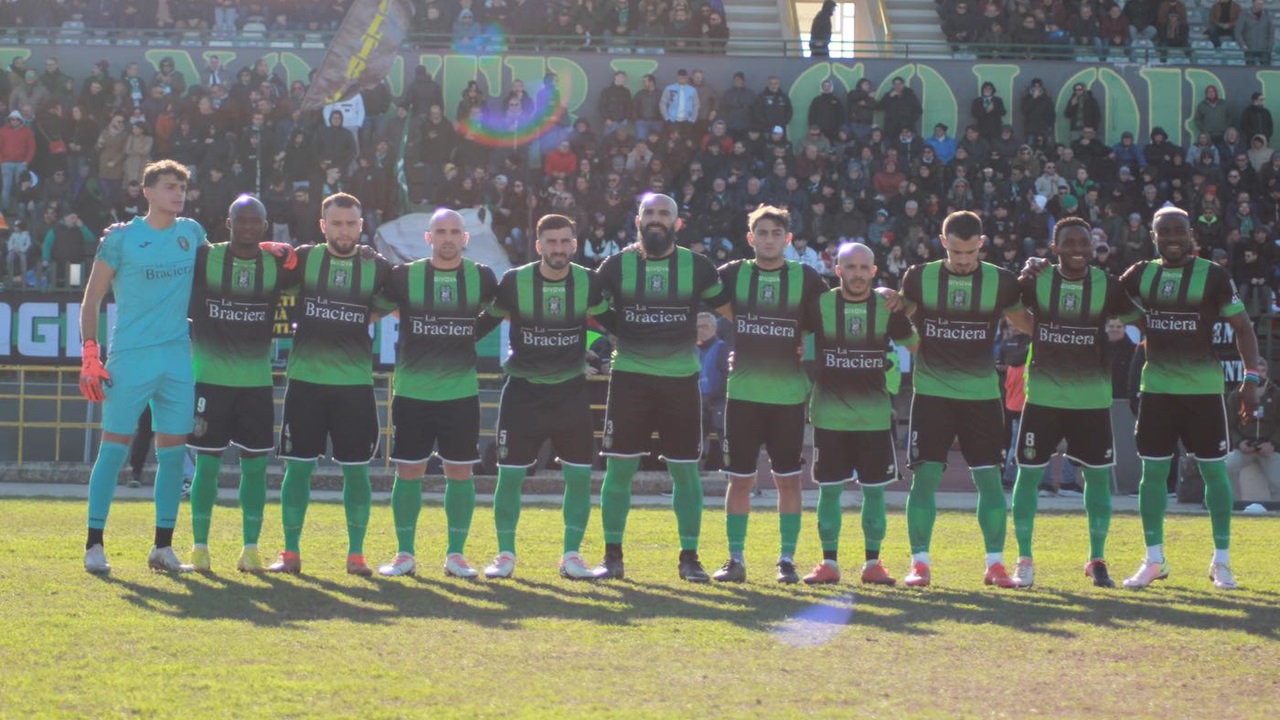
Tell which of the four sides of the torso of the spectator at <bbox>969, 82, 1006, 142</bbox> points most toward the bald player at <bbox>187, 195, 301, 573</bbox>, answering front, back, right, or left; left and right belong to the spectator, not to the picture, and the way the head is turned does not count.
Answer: front

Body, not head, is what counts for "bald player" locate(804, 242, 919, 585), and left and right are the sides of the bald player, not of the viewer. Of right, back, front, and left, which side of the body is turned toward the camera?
front

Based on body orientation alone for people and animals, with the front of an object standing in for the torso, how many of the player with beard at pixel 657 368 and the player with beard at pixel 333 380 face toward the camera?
2

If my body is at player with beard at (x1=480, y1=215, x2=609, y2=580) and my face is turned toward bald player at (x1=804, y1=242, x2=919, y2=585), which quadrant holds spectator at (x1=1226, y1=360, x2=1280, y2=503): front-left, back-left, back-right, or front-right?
front-left

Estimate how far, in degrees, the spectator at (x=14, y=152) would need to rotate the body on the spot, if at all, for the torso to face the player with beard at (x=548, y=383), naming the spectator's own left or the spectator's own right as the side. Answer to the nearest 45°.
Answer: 0° — they already face them

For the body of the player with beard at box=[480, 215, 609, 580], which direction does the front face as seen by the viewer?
toward the camera

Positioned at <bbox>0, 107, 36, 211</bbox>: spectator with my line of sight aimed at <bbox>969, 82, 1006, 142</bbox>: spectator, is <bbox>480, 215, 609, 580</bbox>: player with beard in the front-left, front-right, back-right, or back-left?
front-right

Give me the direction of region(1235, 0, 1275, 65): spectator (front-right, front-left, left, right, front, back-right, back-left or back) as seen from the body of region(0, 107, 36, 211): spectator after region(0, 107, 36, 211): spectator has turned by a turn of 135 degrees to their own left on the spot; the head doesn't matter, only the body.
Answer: front-right

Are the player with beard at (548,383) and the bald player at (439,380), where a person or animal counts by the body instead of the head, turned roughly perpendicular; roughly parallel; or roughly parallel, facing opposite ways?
roughly parallel

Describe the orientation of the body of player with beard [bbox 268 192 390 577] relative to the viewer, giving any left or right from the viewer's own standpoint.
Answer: facing the viewer

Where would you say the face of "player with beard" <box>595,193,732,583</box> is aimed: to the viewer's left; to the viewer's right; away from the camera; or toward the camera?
toward the camera

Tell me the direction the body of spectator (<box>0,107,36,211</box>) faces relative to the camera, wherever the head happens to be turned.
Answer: toward the camera

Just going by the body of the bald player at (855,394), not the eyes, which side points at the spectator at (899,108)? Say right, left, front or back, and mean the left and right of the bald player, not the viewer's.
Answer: back
